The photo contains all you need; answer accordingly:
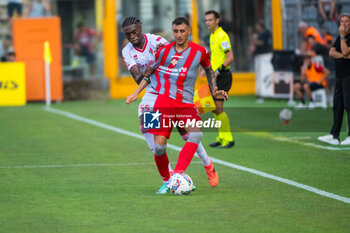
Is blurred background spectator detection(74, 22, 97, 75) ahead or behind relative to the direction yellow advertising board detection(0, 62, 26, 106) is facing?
behind

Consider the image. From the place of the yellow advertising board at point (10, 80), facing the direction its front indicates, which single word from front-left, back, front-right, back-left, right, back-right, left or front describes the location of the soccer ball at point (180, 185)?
front

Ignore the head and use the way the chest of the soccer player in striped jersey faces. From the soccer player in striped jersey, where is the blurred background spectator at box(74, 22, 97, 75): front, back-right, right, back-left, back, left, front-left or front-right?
back

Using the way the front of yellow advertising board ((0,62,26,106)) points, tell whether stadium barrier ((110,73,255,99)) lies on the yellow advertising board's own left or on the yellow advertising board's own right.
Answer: on the yellow advertising board's own left

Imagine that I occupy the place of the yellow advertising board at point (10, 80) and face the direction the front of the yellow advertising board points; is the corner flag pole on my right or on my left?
on my left

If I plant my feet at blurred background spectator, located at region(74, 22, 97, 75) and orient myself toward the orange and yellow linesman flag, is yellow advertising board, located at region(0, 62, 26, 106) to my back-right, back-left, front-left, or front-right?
front-right

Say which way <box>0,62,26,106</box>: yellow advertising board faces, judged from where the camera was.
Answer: facing the viewer

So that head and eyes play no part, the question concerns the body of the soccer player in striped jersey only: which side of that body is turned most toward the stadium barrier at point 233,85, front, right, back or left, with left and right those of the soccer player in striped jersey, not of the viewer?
back

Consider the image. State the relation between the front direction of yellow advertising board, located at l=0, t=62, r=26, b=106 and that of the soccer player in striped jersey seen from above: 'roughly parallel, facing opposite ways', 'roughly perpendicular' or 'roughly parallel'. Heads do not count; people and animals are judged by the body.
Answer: roughly parallel

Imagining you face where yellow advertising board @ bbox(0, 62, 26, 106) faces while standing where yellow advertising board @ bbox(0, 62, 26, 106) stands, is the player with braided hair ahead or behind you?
ahead

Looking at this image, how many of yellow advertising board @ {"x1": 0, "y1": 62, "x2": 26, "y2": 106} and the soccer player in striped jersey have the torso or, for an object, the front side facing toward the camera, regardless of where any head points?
2

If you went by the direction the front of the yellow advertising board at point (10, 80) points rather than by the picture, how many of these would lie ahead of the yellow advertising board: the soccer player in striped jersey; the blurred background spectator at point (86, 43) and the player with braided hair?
2
